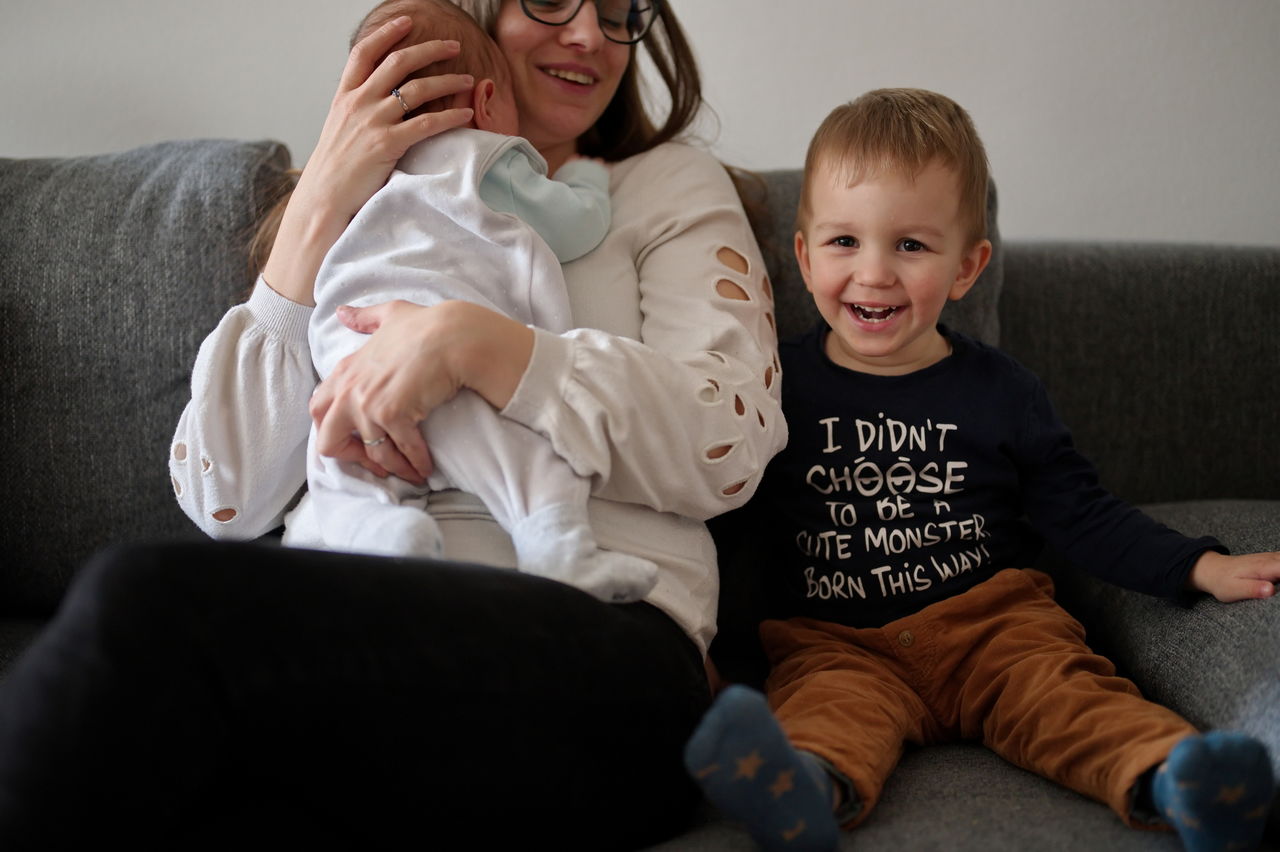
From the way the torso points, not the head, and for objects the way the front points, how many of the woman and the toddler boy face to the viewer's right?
0

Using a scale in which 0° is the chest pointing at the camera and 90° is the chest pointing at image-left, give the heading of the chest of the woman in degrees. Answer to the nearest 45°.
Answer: approximately 45°
